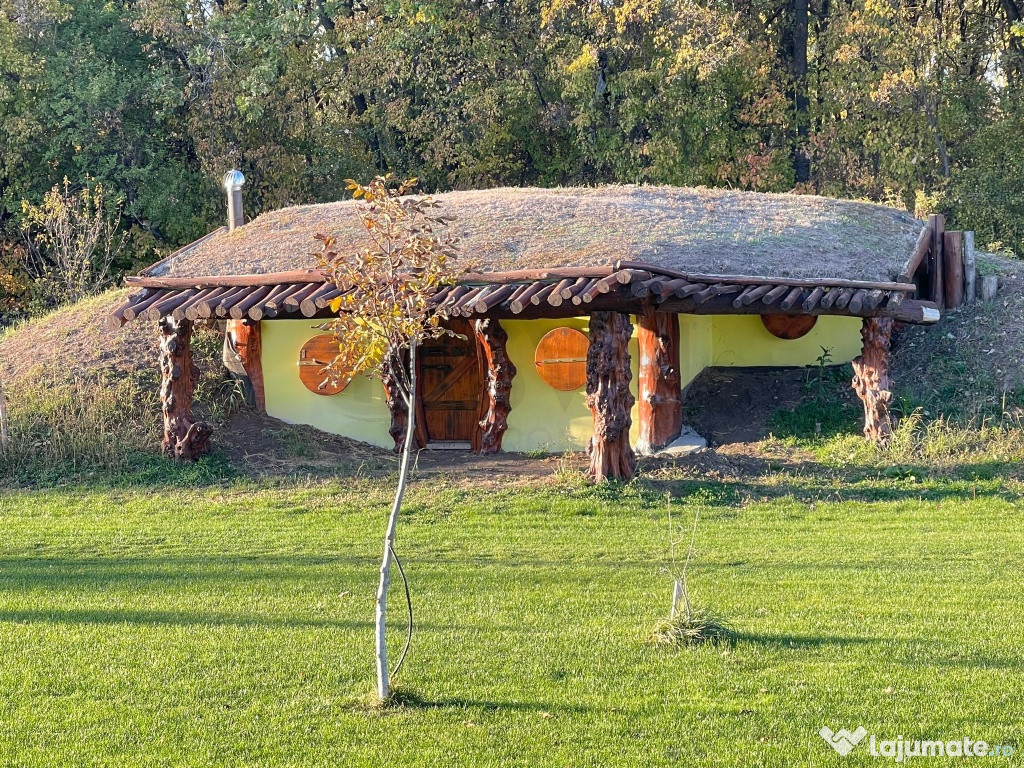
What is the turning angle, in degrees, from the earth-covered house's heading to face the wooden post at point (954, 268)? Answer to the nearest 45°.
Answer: approximately 135° to its left

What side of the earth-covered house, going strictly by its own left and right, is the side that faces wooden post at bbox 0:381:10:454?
right

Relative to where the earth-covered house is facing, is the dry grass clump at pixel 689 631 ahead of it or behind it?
ahead

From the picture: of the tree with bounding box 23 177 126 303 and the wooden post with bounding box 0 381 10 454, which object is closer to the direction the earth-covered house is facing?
the wooden post

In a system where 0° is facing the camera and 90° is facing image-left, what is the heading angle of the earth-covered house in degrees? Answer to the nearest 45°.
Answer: approximately 0°

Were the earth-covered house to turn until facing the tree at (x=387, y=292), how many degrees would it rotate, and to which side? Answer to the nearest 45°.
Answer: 0° — it already faces it

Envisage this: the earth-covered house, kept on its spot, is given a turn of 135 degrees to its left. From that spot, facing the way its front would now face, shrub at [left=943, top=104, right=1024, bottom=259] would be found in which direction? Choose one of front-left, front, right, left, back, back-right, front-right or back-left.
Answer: front

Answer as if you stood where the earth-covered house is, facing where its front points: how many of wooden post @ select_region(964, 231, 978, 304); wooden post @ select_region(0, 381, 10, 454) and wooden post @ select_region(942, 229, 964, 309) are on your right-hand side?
1

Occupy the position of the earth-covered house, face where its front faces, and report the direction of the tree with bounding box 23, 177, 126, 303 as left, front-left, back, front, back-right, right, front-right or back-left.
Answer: back-right
